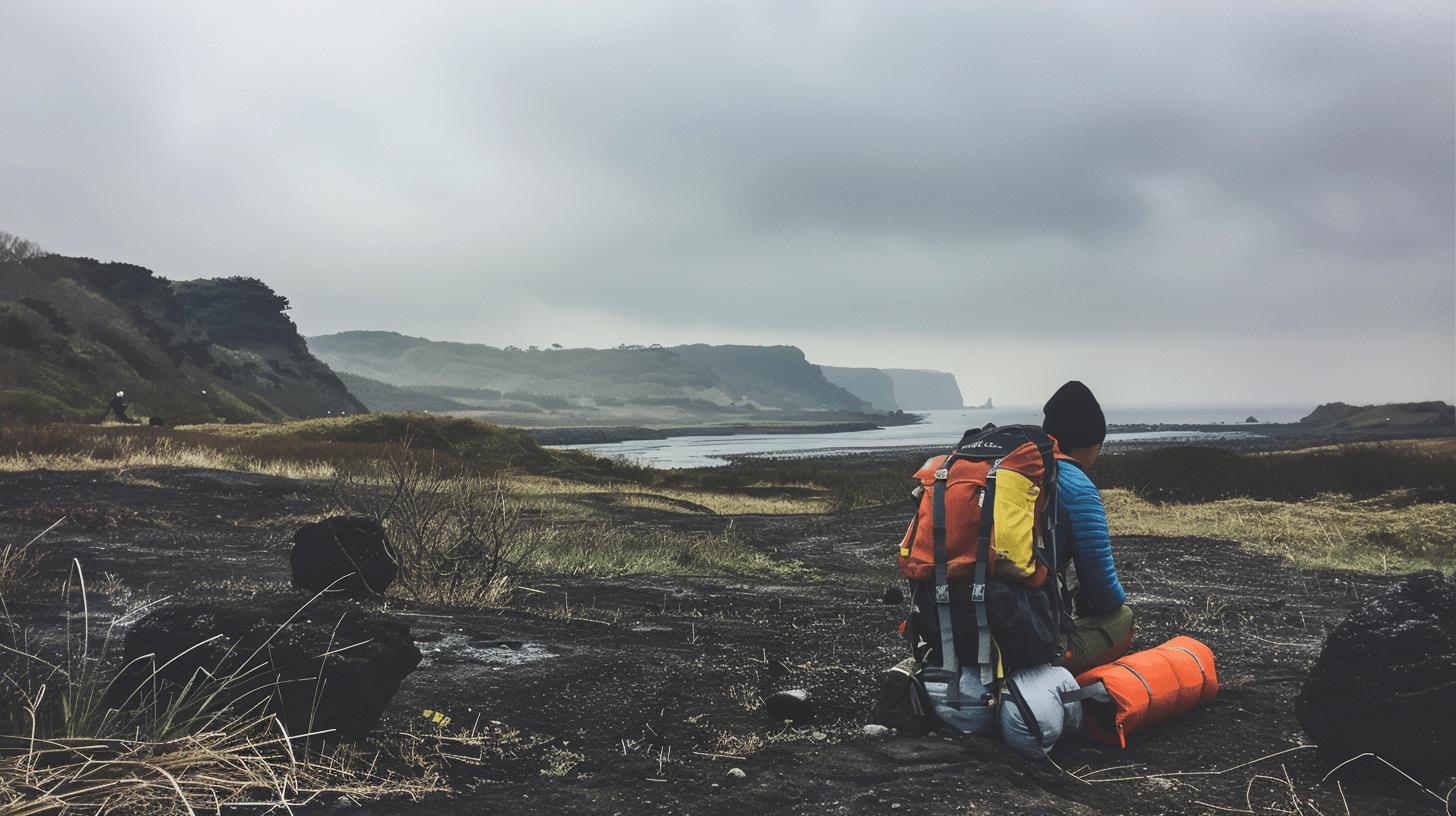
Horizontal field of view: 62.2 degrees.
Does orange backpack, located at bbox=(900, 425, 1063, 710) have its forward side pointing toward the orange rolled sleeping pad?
no

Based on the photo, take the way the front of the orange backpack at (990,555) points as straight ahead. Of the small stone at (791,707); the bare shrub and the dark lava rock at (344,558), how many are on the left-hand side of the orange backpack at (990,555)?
0

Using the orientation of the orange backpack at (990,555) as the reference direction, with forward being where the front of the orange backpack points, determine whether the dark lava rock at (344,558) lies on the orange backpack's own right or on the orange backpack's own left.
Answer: on the orange backpack's own right

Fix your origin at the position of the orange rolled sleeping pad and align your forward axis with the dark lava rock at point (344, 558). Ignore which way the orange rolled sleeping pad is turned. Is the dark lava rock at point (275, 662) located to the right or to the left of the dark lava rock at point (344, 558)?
left

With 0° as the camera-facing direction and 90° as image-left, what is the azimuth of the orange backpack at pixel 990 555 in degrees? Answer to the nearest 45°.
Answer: approximately 45°

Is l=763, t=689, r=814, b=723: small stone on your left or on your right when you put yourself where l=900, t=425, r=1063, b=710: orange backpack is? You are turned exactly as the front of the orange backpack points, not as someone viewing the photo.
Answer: on your right

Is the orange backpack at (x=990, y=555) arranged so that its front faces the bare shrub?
no
